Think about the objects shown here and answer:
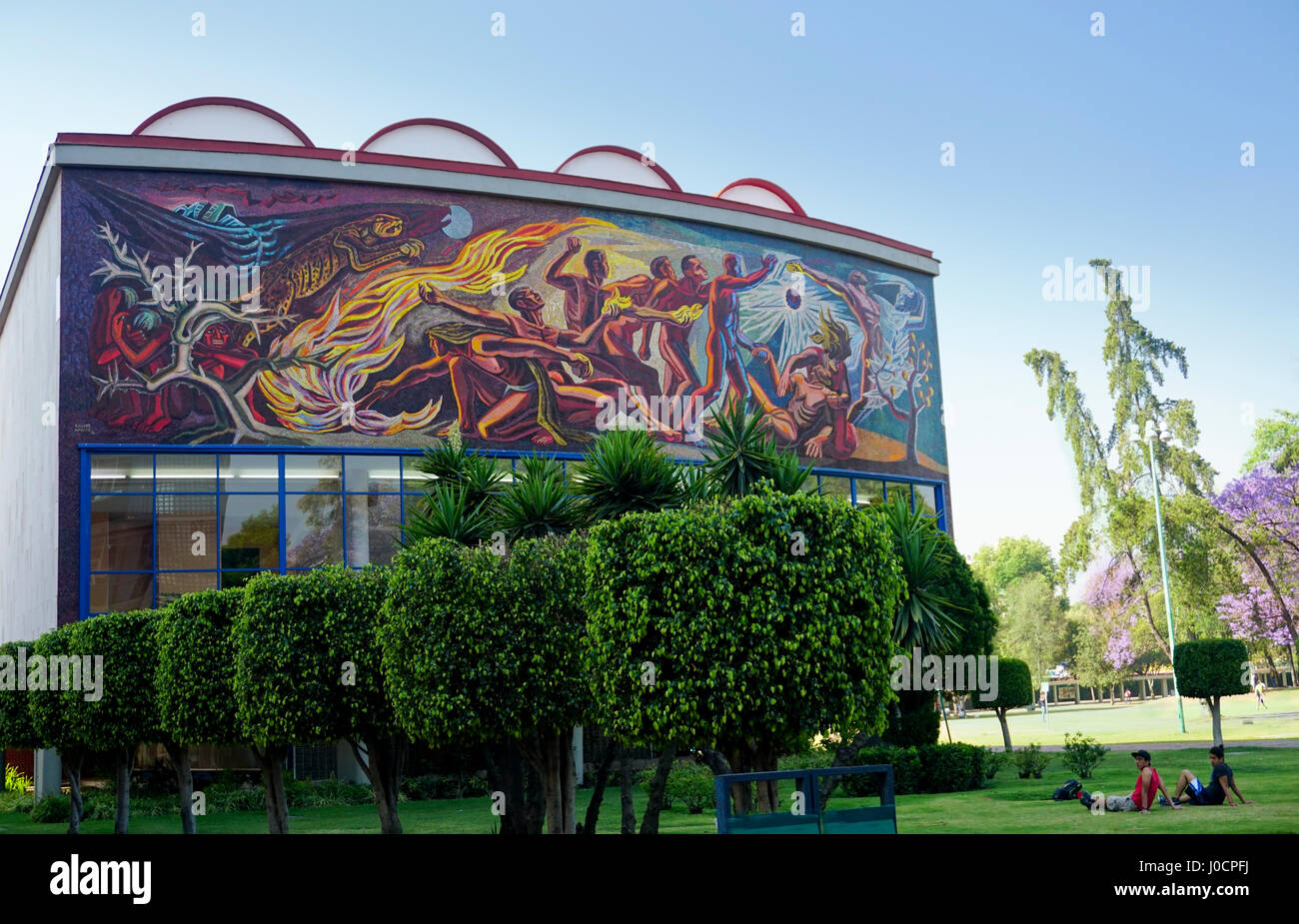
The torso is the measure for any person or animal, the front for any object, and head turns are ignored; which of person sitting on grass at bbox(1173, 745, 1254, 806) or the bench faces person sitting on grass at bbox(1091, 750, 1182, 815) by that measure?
person sitting on grass at bbox(1173, 745, 1254, 806)

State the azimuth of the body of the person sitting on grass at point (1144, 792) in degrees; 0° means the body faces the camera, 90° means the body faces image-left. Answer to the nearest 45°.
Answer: approximately 90°

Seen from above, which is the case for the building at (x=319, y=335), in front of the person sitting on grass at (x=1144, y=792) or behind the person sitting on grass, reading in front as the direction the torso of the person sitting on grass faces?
in front

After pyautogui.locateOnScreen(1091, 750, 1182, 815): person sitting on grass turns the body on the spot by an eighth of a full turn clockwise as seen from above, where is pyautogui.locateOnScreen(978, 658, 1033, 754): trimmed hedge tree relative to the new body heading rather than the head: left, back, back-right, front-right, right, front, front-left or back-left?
front-right

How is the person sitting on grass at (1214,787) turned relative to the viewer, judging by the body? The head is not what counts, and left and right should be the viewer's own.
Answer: facing to the left of the viewer

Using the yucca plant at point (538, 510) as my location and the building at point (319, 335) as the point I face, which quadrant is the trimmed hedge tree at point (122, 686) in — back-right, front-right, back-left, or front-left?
front-left

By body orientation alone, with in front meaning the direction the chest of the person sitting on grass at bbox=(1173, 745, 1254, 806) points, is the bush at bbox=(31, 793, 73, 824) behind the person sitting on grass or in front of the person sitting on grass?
in front

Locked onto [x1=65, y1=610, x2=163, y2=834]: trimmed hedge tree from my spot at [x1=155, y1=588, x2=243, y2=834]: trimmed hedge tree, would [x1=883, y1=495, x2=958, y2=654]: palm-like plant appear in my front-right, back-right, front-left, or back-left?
back-right
